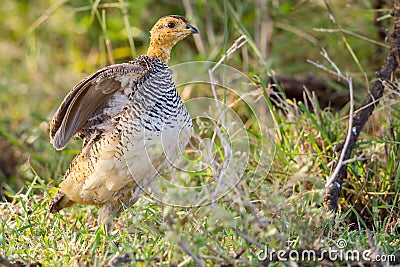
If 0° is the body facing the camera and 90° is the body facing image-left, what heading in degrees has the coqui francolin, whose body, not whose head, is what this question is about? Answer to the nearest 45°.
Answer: approximately 270°

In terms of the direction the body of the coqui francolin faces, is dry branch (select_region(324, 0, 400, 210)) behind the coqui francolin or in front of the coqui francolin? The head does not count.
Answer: in front
